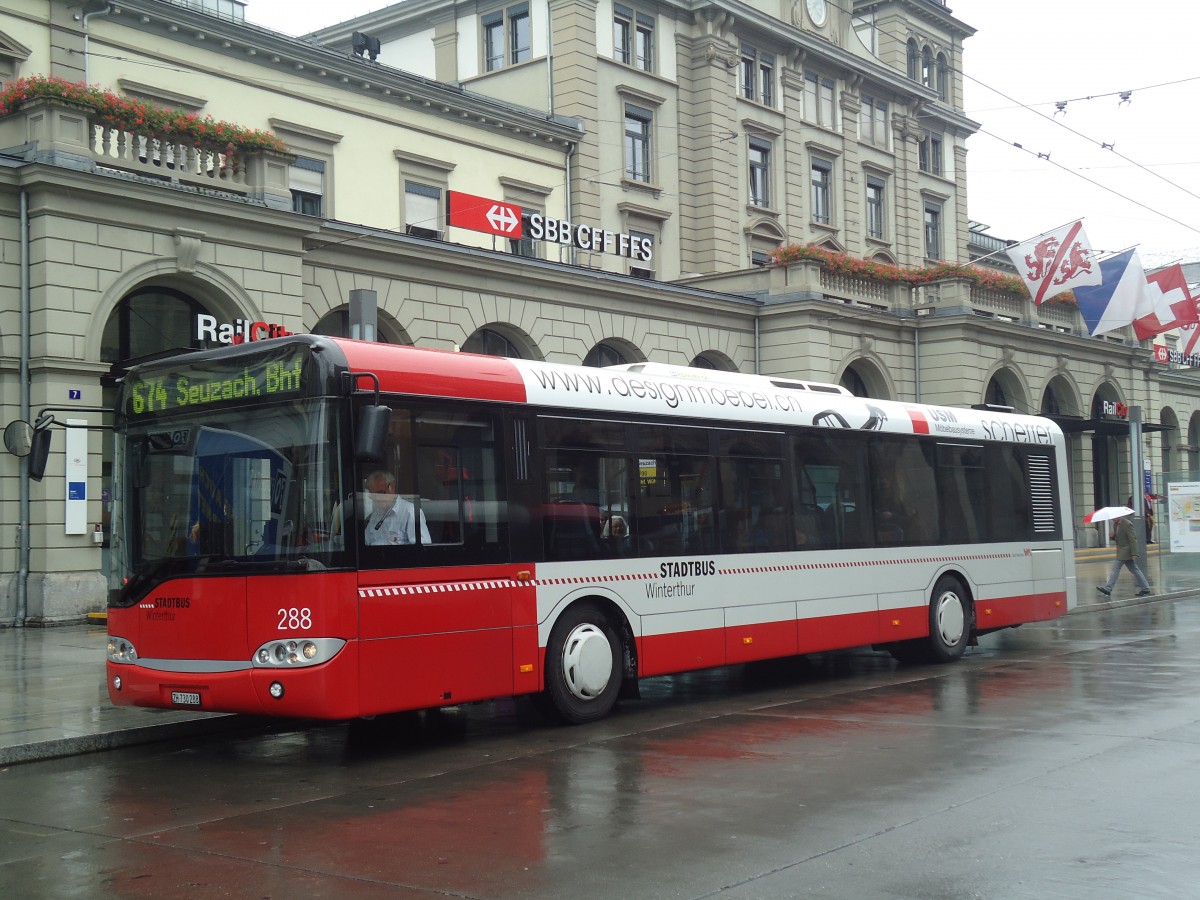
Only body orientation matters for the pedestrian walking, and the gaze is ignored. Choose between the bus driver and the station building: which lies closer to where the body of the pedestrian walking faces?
the station building

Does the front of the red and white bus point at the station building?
no

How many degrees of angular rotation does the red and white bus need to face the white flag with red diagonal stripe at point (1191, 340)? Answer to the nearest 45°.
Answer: approximately 180°

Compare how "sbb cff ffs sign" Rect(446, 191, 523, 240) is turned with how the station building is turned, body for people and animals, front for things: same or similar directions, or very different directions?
same or similar directions

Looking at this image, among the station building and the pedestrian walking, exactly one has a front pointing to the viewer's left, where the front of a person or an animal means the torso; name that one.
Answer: the pedestrian walking

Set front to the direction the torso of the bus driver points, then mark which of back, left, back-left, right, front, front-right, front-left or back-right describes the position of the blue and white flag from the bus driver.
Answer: back

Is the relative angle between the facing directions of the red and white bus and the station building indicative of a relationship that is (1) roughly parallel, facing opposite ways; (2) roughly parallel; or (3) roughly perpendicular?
roughly perpendicular

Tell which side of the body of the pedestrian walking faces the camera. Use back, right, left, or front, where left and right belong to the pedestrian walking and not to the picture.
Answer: left

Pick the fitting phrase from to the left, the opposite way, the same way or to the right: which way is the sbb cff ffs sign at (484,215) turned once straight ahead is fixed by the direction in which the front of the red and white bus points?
to the left

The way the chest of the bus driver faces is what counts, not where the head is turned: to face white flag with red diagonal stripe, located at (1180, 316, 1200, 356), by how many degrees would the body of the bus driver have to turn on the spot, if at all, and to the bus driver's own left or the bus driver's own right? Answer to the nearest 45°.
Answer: approximately 180°

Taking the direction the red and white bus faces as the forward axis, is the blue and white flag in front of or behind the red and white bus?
behind

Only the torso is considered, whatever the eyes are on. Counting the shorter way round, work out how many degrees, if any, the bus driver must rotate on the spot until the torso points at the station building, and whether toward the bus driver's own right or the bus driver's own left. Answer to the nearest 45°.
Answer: approximately 135° to the bus driver's own right

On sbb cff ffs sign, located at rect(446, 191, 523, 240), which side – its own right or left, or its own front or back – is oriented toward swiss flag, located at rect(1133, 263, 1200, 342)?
left

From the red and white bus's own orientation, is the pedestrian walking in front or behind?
behind

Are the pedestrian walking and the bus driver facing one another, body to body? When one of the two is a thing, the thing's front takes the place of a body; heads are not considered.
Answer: no

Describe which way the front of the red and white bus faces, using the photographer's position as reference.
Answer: facing the viewer and to the left of the viewer

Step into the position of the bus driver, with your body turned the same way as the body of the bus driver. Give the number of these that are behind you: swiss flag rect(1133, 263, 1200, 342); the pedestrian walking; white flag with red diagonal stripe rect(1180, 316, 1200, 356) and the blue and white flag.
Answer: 4

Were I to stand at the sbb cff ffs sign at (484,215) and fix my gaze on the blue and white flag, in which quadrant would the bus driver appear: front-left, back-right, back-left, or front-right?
back-right

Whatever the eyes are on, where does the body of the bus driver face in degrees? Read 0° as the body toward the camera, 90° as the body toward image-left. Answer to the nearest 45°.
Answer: approximately 45°
